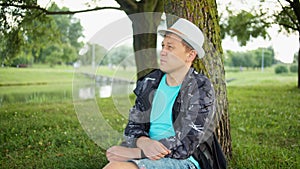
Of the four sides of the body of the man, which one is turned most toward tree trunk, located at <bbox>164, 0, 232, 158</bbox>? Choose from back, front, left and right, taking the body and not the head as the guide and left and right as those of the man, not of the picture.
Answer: back

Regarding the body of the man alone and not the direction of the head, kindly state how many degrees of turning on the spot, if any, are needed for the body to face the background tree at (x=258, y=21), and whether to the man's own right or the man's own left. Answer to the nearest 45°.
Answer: approximately 135° to the man's own right

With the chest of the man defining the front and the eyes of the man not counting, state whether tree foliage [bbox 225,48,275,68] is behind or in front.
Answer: behind

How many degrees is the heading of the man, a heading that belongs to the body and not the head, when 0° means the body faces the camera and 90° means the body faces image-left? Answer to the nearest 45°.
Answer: approximately 45°

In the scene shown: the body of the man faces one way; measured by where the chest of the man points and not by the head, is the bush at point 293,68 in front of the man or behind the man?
behind

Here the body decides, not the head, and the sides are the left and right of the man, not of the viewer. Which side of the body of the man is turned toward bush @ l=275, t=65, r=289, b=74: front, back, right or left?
back
